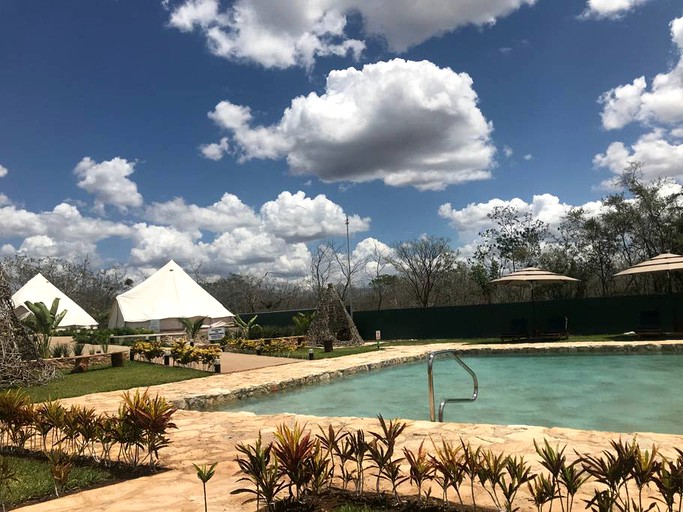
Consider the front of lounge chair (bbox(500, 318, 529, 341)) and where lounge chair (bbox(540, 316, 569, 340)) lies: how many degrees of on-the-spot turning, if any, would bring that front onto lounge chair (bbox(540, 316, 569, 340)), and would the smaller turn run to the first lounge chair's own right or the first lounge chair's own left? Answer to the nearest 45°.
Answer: approximately 135° to the first lounge chair's own left

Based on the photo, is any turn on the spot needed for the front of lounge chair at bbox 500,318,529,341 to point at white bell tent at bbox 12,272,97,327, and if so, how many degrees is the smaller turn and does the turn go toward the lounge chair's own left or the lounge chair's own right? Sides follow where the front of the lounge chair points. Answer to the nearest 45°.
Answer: approximately 45° to the lounge chair's own right

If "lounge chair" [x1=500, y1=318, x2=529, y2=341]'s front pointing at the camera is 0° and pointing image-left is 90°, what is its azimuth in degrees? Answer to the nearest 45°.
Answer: approximately 45°

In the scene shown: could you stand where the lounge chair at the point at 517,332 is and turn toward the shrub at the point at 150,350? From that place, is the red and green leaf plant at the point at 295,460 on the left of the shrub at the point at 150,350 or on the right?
left

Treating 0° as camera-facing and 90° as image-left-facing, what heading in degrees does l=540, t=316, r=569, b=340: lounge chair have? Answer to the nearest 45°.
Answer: approximately 45°

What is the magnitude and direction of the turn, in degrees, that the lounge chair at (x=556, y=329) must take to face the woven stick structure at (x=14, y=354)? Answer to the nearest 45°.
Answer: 0° — it already faces it

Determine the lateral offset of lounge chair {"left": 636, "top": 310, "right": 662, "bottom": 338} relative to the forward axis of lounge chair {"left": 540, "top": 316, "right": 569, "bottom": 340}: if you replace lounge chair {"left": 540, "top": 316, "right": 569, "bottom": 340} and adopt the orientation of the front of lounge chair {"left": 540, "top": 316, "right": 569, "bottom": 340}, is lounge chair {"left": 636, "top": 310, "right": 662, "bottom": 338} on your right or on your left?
on your left

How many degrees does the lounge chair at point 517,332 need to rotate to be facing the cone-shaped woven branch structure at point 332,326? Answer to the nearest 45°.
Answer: approximately 45° to its right

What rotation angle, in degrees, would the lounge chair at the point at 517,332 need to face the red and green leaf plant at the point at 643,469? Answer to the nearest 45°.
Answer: approximately 45° to its left

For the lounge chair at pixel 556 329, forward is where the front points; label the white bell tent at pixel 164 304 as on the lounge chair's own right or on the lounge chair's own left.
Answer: on the lounge chair's own right

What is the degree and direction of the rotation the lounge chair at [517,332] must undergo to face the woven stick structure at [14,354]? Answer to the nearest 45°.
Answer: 0° — it already faces it
